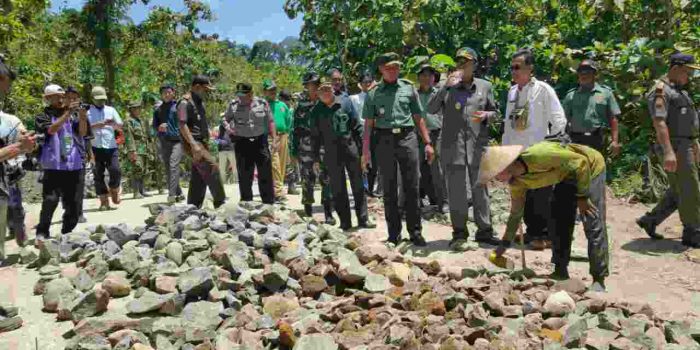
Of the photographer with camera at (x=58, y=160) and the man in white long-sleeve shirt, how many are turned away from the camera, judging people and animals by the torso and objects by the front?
0

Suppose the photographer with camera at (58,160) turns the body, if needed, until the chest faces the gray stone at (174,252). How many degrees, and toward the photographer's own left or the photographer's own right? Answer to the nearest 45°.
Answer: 0° — they already face it

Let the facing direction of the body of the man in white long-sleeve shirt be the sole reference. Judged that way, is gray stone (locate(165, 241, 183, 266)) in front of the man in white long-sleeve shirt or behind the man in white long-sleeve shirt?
in front

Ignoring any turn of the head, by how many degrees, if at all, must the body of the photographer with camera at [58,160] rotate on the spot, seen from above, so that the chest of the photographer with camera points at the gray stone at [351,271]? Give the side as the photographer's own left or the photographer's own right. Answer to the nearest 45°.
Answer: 0° — they already face it

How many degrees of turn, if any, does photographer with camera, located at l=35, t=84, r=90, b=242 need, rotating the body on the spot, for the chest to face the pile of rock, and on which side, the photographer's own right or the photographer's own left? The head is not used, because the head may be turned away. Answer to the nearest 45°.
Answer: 0° — they already face it

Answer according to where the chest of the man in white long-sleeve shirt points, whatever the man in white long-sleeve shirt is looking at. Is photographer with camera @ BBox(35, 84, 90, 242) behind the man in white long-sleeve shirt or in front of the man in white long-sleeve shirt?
in front

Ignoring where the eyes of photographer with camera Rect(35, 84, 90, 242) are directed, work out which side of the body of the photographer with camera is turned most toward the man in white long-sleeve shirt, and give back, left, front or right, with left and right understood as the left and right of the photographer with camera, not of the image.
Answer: front

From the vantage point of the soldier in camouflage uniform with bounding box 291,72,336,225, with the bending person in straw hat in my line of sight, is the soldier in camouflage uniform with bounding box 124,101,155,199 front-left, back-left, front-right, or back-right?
back-right

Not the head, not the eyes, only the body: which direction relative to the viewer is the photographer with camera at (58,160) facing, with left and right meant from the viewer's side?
facing the viewer and to the right of the viewer

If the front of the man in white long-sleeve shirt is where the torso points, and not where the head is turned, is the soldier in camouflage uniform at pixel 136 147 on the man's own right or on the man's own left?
on the man's own right

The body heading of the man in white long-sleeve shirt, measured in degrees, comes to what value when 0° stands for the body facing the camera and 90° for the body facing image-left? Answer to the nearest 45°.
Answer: approximately 45°
